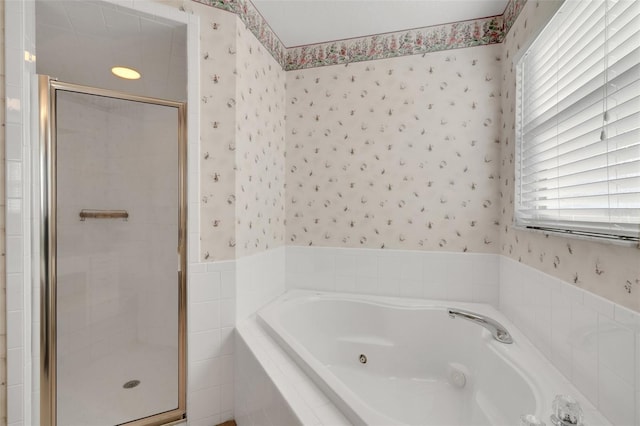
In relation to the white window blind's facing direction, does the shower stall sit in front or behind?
in front

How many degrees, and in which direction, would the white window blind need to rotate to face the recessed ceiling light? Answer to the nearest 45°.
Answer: approximately 45° to its right

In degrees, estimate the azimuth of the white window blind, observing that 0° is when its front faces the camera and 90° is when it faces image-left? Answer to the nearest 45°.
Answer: approximately 45°
